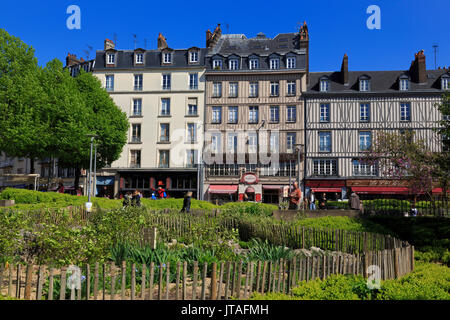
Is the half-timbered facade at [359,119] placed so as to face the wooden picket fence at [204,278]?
yes

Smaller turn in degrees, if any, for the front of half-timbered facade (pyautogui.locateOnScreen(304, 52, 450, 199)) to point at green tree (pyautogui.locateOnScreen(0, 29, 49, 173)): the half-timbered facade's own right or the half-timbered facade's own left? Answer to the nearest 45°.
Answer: approximately 45° to the half-timbered facade's own right

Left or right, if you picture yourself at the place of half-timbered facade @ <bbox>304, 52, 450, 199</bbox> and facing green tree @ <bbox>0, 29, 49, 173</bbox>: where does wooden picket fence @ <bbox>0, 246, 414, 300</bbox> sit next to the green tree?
left

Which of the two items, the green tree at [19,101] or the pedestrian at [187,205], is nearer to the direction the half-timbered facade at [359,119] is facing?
the pedestrian

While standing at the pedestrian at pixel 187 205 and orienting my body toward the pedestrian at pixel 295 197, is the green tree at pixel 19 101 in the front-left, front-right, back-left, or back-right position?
back-left

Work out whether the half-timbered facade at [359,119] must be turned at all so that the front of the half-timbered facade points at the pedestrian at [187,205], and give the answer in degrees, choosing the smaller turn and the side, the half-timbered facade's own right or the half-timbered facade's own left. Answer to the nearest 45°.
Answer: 0° — it already faces them

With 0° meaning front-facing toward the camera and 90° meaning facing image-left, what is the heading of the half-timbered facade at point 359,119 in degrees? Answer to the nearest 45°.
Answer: approximately 0°

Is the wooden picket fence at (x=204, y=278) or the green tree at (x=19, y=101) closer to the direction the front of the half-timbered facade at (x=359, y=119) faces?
the wooden picket fence

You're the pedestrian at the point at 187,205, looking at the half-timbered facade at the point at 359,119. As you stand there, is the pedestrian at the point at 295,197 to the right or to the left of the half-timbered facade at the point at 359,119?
right
